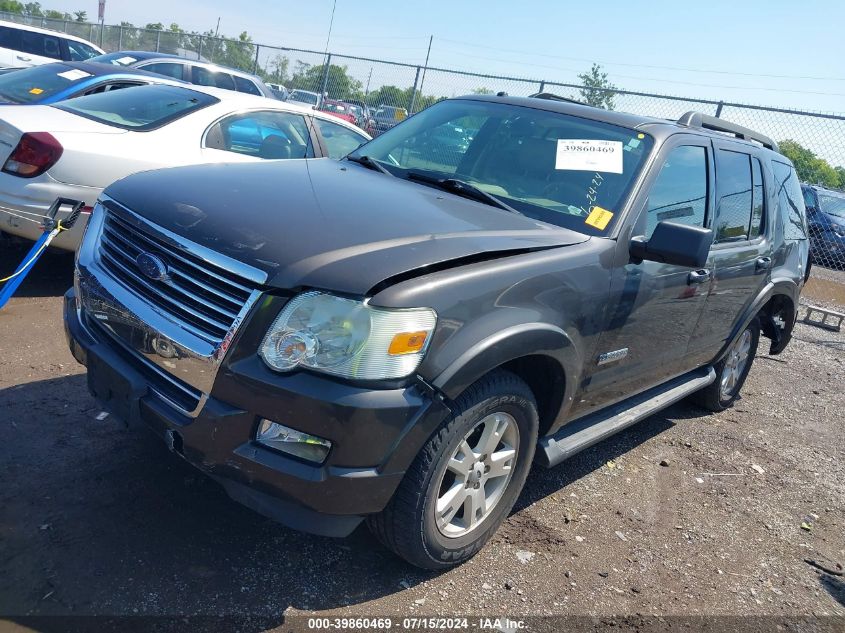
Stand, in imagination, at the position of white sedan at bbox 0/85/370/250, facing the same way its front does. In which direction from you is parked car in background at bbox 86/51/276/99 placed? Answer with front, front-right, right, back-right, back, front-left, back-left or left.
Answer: front-left

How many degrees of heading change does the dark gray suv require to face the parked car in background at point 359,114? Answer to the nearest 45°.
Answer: approximately 135° to its right

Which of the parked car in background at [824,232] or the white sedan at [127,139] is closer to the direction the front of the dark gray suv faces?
the white sedan

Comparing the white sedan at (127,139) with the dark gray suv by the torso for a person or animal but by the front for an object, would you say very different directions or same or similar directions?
very different directions

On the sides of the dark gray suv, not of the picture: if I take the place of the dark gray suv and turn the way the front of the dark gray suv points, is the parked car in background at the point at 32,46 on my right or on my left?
on my right

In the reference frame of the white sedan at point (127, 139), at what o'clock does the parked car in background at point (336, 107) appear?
The parked car in background is roughly at 11 o'clock from the white sedan.

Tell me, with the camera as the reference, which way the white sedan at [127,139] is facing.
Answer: facing away from the viewer and to the right of the viewer

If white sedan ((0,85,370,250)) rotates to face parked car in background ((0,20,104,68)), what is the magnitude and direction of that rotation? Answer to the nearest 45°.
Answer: approximately 45° to its left

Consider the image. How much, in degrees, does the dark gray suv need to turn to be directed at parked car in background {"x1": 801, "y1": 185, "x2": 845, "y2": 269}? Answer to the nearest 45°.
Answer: approximately 180°

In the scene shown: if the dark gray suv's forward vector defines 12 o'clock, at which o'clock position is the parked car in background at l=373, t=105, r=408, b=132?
The parked car in background is roughly at 4 o'clock from the dark gray suv.

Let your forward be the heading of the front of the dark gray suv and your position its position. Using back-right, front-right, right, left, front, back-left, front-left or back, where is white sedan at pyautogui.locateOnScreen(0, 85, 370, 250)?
right

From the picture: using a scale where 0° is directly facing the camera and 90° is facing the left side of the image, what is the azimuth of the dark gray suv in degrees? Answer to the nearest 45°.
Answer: approximately 45°
